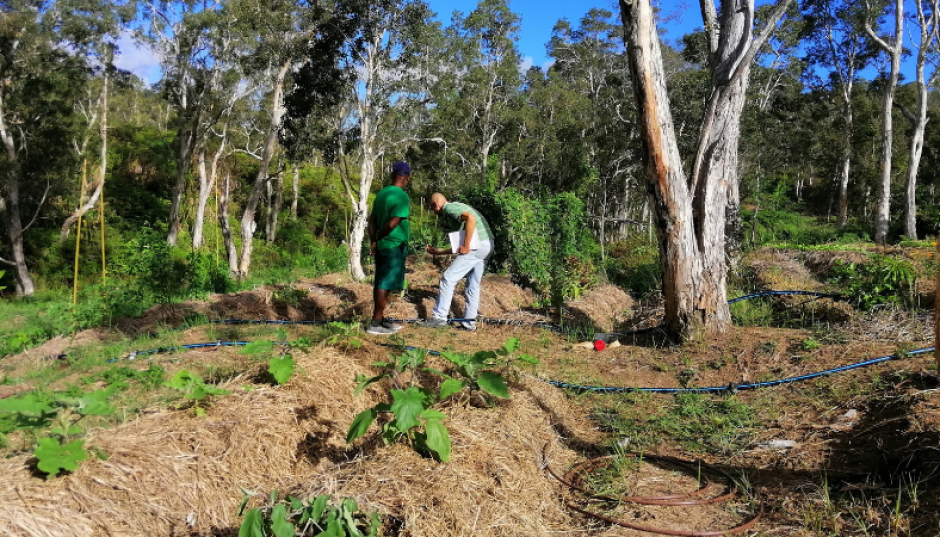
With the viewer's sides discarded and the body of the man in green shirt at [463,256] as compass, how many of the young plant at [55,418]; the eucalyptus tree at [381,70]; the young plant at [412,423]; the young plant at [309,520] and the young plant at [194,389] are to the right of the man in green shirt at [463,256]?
1

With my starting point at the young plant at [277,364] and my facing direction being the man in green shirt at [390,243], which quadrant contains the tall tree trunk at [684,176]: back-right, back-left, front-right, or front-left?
front-right

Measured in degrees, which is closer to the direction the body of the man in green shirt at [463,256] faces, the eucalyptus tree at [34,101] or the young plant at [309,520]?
the eucalyptus tree

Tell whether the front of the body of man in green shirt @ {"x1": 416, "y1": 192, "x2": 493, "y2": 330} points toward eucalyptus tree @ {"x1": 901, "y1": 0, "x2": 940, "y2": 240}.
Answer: no

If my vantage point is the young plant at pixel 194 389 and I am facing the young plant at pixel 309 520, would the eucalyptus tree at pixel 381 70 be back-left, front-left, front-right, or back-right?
back-left

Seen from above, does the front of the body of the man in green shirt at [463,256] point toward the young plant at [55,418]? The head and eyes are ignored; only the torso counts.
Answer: no

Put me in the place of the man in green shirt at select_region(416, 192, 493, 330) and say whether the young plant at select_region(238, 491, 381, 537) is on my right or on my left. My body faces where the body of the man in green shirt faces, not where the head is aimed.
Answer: on my left

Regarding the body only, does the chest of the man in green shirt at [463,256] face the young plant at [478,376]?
no

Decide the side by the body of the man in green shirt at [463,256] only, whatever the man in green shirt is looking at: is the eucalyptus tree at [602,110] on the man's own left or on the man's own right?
on the man's own right

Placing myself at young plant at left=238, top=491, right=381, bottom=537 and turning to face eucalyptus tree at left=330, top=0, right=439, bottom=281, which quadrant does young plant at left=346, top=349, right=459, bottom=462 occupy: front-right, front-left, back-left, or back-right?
front-right

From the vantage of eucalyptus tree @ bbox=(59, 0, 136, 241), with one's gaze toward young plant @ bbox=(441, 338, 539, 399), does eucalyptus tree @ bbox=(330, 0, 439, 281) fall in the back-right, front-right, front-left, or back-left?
front-left

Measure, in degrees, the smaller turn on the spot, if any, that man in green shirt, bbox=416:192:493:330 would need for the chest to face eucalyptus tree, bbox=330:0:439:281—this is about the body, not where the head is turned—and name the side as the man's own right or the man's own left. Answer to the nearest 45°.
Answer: approximately 90° to the man's own right

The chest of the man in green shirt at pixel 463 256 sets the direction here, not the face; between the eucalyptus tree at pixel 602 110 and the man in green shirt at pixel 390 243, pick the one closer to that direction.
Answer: the man in green shirt

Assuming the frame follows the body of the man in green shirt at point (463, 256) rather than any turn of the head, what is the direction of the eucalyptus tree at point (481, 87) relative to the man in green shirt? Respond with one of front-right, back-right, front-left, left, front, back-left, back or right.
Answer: right

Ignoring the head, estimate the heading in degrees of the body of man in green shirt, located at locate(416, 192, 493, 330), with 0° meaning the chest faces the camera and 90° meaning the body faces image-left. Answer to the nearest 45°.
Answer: approximately 90°
